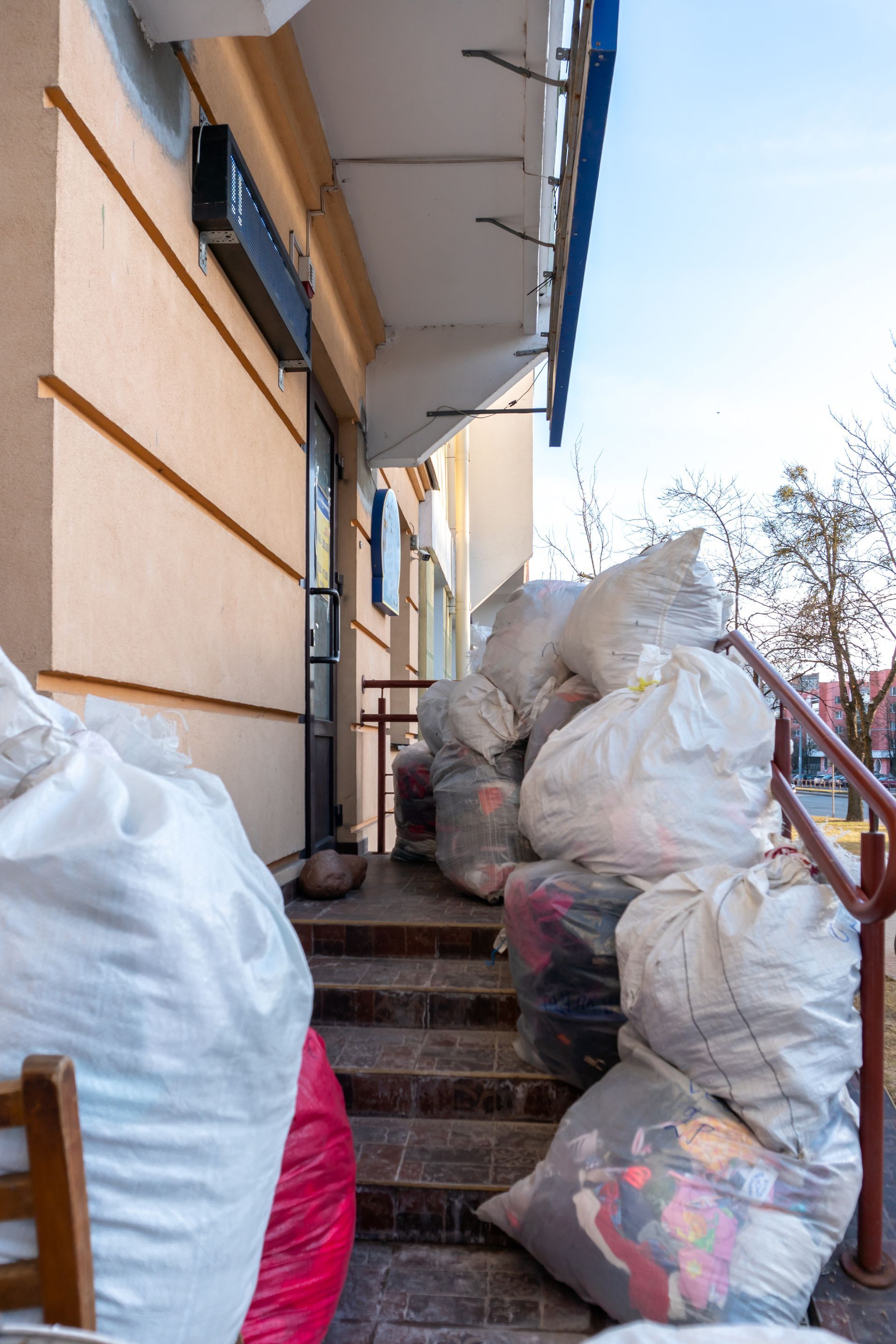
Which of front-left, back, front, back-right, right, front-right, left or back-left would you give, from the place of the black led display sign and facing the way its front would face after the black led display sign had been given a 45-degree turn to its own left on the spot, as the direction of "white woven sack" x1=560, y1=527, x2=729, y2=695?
front-right

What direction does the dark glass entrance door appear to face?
to the viewer's right

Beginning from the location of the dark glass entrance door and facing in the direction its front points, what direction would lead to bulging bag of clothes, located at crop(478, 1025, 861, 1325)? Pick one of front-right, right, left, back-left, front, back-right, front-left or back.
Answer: right

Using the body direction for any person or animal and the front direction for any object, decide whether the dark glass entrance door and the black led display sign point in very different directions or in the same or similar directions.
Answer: same or similar directions

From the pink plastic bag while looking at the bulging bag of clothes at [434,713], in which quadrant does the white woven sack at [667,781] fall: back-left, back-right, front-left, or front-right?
front-right

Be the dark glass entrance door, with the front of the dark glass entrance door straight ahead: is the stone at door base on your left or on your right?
on your right

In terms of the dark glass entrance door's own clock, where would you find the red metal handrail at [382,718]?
The red metal handrail is roughly at 10 o'clock from the dark glass entrance door.

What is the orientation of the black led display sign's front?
to the viewer's right

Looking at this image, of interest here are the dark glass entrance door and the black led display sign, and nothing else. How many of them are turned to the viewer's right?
2

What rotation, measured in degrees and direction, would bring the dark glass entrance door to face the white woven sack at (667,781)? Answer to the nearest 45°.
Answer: approximately 90° to its right

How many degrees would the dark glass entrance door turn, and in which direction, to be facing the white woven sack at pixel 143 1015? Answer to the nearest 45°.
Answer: approximately 90° to its right

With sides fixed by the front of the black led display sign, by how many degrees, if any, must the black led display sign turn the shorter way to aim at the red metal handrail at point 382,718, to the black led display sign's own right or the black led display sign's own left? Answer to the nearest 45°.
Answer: approximately 90° to the black led display sign's own left
